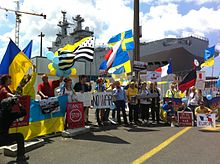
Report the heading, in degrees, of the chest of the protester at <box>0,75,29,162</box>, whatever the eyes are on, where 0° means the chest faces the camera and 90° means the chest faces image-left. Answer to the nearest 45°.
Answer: approximately 270°

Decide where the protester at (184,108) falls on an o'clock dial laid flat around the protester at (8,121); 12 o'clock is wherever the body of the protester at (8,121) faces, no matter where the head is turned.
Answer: the protester at (184,108) is roughly at 11 o'clock from the protester at (8,121).

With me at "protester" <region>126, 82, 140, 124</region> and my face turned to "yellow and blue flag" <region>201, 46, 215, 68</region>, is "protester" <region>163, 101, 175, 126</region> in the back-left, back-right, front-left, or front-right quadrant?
front-right

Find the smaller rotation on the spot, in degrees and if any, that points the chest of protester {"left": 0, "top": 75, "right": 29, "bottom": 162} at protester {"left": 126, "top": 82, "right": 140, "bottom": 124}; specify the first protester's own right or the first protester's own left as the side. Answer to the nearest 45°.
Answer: approximately 45° to the first protester's own left

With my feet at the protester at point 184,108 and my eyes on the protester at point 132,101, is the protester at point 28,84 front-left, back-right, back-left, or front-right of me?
front-left

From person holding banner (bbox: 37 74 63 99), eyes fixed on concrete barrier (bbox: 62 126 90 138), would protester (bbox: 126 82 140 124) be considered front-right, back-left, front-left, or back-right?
front-left

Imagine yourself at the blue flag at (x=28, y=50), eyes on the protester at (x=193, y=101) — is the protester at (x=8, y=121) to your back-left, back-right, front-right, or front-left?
back-right

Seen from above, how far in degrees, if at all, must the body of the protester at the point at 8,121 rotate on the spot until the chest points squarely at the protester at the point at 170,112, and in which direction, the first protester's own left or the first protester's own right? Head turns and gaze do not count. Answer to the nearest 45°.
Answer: approximately 45° to the first protester's own left

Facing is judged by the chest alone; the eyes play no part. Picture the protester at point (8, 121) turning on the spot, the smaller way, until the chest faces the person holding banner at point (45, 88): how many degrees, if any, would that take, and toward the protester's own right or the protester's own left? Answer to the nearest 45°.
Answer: approximately 90° to the protester's own left

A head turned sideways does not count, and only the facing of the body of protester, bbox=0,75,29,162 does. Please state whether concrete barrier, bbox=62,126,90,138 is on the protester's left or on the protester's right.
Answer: on the protester's left
